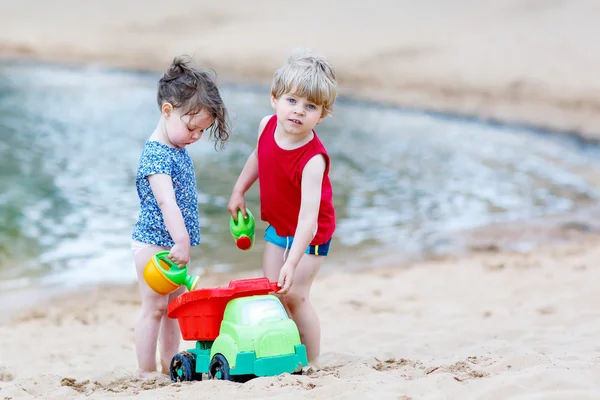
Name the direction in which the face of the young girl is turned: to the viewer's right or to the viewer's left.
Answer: to the viewer's right

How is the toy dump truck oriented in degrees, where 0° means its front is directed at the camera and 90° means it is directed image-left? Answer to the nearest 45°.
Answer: approximately 315°
